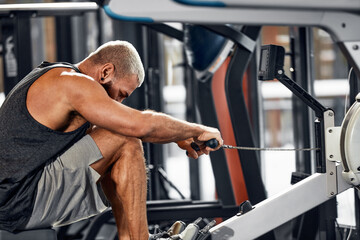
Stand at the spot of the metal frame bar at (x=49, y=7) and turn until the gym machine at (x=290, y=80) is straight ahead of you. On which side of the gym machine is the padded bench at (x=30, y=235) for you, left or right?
right

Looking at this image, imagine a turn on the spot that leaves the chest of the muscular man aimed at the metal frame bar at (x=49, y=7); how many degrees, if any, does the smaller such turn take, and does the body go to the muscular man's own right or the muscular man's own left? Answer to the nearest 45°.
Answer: approximately 90° to the muscular man's own left

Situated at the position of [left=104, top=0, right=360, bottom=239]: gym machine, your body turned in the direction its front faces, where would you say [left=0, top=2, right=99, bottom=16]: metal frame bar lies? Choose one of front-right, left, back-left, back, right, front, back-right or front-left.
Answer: front-right

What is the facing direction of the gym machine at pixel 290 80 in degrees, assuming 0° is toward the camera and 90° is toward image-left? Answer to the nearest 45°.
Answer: approximately 90°

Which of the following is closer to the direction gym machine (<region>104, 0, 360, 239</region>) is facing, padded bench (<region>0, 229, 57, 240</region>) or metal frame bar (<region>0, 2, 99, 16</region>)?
the padded bench

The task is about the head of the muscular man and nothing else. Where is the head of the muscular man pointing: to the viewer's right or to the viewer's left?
to the viewer's right

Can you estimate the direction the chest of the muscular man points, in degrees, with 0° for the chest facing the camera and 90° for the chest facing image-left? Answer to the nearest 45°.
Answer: approximately 270°
